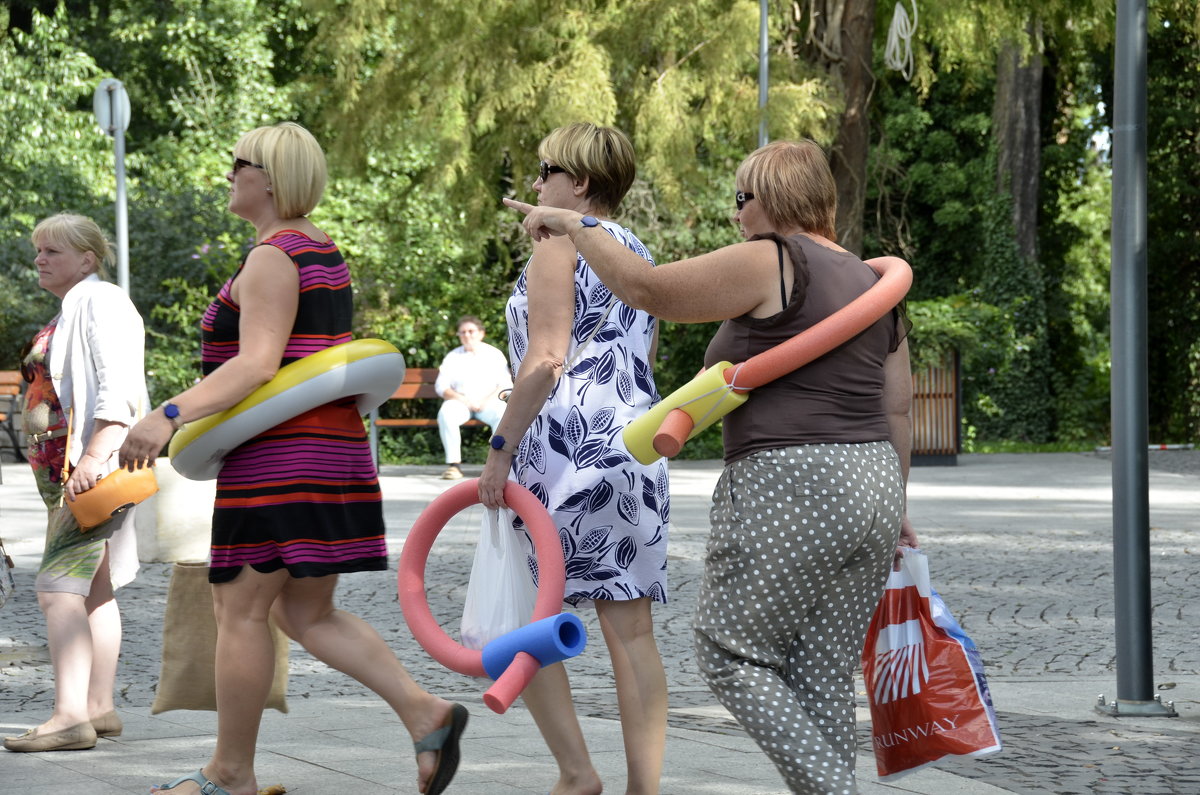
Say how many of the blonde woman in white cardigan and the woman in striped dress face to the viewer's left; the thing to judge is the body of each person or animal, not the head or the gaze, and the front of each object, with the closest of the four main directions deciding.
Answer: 2

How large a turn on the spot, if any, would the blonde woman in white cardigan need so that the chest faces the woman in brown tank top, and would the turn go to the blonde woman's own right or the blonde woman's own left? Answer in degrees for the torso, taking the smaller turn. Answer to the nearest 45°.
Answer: approximately 135° to the blonde woman's own left

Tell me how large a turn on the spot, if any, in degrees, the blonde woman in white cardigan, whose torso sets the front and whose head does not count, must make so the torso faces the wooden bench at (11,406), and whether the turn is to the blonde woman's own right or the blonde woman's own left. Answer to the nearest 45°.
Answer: approximately 90° to the blonde woman's own right

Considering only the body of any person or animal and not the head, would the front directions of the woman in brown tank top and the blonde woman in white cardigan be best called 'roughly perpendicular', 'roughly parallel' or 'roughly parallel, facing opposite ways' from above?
roughly perpendicular

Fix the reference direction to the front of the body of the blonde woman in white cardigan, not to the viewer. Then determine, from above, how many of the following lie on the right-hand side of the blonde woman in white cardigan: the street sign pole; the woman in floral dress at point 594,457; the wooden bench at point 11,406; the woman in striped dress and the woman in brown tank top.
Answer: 2

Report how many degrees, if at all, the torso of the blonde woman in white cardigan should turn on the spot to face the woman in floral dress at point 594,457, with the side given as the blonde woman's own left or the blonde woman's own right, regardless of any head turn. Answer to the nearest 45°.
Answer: approximately 135° to the blonde woman's own left

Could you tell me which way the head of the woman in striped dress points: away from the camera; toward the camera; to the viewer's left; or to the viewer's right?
to the viewer's left

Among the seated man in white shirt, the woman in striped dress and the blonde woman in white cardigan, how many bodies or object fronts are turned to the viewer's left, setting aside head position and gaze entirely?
2

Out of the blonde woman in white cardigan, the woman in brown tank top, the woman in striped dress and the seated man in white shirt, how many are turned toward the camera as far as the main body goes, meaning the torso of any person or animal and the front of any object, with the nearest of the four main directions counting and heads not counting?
1

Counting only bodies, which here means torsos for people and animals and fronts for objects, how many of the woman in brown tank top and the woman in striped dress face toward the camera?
0

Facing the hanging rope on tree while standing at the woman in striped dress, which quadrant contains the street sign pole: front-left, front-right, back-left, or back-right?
front-left

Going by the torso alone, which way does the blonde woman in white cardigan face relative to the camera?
to the viewer's left

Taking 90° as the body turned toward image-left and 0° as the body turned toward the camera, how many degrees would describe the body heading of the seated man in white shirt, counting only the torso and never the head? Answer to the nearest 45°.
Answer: approximately 0°

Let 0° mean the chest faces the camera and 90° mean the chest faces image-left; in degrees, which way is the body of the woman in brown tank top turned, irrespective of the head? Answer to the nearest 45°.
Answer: approximately 135°

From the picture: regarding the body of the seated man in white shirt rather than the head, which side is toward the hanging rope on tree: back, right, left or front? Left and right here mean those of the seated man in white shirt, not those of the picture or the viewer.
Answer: left

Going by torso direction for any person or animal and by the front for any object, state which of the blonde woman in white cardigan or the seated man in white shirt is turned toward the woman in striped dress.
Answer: the seated man in white shirt

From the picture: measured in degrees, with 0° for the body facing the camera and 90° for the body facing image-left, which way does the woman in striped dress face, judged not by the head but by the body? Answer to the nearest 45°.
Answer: approximately 90°

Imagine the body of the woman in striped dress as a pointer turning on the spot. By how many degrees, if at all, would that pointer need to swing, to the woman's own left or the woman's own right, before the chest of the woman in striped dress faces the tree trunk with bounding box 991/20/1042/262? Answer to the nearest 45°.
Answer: approximately 135° to the woman's own right

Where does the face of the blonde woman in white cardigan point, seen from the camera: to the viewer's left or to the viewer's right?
to the viewer's left
